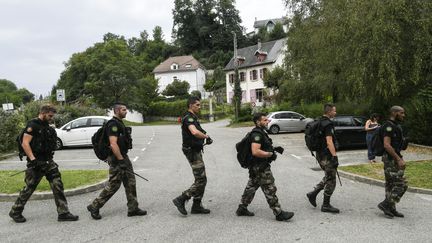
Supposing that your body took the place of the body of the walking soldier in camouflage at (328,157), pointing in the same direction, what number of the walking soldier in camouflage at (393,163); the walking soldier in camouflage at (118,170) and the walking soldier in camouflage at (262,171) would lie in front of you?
1

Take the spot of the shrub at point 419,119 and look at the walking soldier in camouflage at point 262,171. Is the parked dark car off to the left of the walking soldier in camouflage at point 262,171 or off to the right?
right

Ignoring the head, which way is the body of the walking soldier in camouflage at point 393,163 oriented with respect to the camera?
to the viewer's right

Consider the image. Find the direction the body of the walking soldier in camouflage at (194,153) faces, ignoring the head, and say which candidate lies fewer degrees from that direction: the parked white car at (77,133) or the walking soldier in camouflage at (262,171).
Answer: the walking soldier in camouflage

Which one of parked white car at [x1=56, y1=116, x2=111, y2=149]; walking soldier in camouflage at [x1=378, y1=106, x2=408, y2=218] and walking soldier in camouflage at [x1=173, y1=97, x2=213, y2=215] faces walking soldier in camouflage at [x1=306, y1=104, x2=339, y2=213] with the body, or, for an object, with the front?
walking soldier in camouflage at [x1=173, y1=97, x2=213, y2=215]

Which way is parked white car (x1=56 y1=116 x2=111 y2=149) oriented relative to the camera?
to the viewer's left

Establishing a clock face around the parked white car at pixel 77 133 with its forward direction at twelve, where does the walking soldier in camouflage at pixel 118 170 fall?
The walking soldier in camouflage is roughly at 9 o'clock from the parked white car.

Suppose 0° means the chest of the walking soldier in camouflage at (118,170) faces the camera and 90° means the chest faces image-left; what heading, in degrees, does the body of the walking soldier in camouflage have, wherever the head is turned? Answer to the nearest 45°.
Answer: approximately 270°

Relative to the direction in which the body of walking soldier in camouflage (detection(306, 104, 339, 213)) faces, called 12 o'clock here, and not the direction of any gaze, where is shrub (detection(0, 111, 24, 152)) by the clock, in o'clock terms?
The shrub is roughly at 7 o'clock from the walking soldier in camouflage.

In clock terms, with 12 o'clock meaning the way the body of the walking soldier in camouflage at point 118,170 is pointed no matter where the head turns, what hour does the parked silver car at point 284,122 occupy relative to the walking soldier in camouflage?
The parked silver car is roughly at 10 o'clock from the walking soldier in camouflage.

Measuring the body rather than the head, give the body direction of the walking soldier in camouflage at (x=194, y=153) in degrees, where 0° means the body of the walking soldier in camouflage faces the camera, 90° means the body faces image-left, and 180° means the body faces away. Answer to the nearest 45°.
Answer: approximately 270°

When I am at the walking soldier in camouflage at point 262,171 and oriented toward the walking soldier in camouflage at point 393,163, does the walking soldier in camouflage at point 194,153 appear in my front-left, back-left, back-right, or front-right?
back-left

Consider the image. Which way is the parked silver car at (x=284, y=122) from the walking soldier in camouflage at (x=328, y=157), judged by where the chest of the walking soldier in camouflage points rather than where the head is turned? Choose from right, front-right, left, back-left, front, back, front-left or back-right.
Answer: left

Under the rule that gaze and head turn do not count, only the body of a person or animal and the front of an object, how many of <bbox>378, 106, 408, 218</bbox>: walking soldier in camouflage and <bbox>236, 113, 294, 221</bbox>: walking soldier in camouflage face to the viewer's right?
2

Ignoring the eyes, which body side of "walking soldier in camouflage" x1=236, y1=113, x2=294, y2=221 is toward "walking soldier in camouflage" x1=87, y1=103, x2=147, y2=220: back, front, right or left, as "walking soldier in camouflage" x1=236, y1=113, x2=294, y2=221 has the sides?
back
